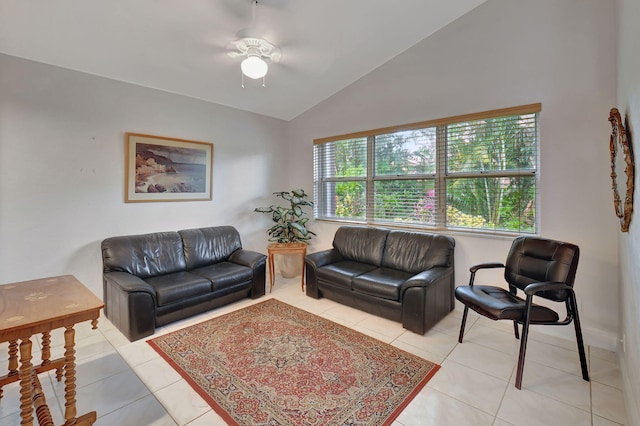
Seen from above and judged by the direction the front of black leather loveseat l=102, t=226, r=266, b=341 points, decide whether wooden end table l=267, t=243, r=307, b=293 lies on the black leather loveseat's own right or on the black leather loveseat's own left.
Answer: on the black leather loveseat's own left

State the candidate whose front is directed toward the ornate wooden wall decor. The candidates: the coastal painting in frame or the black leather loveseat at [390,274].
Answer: the coastal painting in frame

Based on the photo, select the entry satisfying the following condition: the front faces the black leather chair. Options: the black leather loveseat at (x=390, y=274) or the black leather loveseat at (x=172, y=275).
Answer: the black leather loveseat at (x=172, y=275)

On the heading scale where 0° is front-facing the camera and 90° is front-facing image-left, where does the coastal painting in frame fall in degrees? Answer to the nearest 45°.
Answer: approximately 315°

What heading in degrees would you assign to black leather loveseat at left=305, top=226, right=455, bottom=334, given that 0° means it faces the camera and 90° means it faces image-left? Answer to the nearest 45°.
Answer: approximately 45°

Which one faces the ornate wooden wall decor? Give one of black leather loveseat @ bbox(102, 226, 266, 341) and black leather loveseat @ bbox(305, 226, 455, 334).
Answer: black leather loveseat @ bbox(102, 226, 266, 341)

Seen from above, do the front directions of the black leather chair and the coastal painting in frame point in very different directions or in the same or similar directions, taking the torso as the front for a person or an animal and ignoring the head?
very different directions

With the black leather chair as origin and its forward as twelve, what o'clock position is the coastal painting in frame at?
The coastal painting in frame is roughly at 1 o'clock from the black leather chair.

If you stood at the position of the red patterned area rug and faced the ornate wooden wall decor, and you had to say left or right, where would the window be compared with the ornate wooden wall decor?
left
